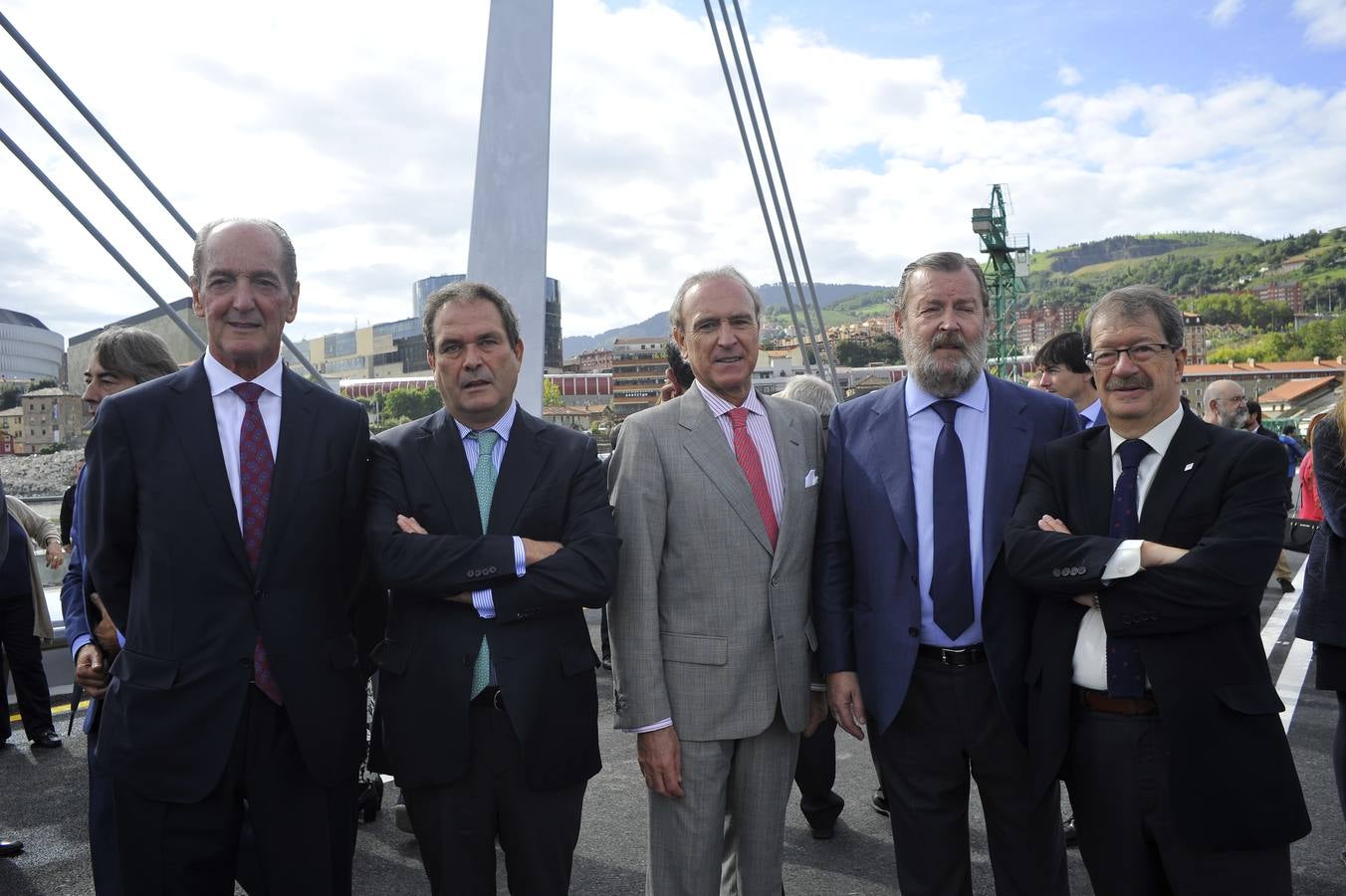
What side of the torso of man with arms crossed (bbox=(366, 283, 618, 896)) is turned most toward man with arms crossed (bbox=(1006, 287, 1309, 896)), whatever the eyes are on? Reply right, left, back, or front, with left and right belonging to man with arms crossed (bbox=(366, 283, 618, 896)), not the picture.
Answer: left

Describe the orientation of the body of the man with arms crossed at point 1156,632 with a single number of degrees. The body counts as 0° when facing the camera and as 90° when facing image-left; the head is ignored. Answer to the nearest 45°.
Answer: approximately 45°

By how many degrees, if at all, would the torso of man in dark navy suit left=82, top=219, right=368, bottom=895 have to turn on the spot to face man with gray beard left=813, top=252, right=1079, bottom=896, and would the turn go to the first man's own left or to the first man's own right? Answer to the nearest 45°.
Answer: approximately 90° to the first man's own left

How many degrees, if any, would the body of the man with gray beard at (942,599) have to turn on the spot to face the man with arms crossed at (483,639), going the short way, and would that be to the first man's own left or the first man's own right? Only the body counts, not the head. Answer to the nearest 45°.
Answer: approximately 45° to the first man's own right

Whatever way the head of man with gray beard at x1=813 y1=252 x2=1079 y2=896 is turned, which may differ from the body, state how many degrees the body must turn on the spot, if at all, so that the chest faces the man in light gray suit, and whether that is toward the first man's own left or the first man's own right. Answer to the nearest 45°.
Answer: approximately 90° to the first man's own right

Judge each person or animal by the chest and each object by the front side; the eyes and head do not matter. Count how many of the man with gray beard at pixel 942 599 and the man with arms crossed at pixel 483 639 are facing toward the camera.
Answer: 2

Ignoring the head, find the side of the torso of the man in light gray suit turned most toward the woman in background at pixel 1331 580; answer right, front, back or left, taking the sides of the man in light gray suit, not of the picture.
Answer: left

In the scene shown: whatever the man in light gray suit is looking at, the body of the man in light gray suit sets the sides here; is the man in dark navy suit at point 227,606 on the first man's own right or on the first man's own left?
on the first man's own right
